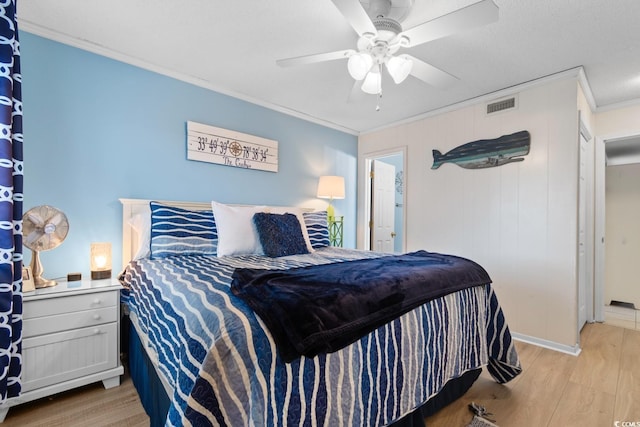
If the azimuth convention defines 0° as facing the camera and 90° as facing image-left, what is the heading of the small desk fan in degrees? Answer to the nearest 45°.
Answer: approximately 315°

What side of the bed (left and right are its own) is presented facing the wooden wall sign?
back

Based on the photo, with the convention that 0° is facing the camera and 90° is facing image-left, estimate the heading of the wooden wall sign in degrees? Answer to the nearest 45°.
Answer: approximately 315°

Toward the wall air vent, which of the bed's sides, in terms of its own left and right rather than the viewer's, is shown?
left

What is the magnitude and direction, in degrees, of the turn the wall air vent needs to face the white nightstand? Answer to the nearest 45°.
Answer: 0° — it already faces it

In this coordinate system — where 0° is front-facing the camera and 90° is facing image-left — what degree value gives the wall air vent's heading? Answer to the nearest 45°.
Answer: approximately 45°

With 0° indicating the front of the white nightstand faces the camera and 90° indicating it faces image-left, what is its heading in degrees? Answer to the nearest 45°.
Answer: approximately 315°

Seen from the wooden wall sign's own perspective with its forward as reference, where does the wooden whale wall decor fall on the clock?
The wooden whale wall decor is roughly at 11 o'clock from the wooden wall sign.
